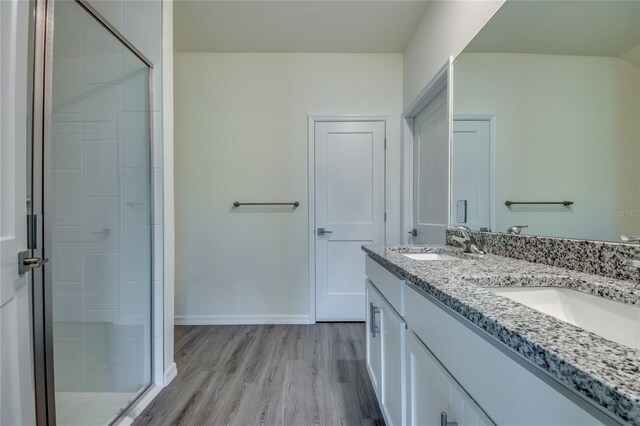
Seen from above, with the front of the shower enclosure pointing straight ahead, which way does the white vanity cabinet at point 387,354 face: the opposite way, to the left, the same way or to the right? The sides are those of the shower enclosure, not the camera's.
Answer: the opposite way

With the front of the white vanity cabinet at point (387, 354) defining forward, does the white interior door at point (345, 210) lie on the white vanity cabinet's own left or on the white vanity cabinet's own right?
on the white vanity cabinet's own right

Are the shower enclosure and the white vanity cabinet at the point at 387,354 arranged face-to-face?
yes

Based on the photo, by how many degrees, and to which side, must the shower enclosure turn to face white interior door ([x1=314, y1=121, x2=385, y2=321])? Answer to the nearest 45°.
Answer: approximately 45° to its left

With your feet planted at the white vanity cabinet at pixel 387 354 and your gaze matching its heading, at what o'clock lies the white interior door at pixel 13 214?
The white interior door is roughly at 11 o'clock from the white vanity cabinet.

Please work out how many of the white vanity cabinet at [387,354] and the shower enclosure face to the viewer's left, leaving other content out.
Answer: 1

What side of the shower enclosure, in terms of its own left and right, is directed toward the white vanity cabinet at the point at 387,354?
front

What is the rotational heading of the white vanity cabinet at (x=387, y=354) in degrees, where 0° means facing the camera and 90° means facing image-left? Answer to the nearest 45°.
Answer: approximately 90°

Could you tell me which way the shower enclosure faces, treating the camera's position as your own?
facing the viewer and to the right of the viewer
